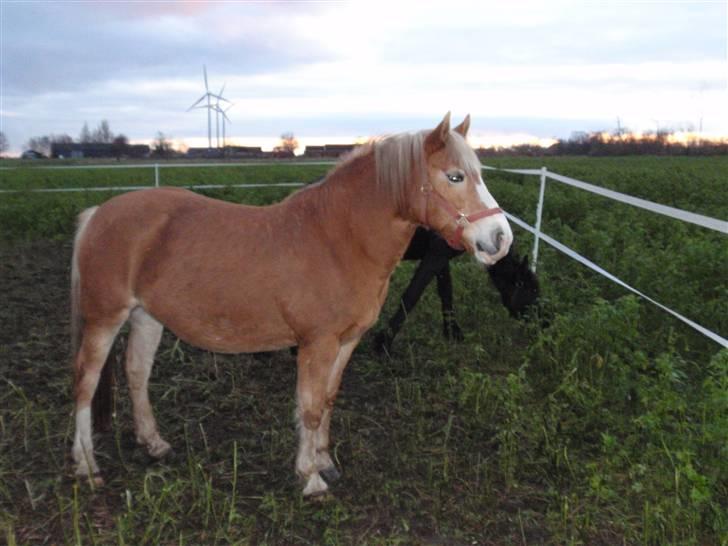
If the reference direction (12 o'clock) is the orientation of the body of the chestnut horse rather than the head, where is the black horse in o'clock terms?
The black horse is roughly at 10 o'clock from the chestnut horse.

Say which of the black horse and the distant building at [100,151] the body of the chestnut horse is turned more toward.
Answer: the black horse

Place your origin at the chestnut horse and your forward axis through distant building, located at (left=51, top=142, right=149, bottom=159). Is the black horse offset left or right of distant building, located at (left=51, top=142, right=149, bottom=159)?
right

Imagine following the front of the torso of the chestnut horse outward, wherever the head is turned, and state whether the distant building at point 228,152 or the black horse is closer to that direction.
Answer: the black horse

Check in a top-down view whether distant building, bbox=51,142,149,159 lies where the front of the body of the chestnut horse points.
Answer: no

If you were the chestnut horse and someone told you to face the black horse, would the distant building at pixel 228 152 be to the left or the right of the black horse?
left

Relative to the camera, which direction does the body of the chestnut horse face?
to the viewer's right

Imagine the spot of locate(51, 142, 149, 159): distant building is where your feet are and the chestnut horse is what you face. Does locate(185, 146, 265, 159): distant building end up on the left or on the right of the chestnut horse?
left

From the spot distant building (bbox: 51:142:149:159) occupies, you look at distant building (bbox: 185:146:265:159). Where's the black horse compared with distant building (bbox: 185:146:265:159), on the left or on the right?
right

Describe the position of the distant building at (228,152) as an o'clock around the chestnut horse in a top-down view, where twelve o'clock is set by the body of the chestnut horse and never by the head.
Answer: The distant building is roughly at 9 o'clock from the chestnut horse.

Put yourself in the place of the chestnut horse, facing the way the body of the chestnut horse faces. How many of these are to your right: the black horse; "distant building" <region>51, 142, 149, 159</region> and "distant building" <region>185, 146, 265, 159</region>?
0
